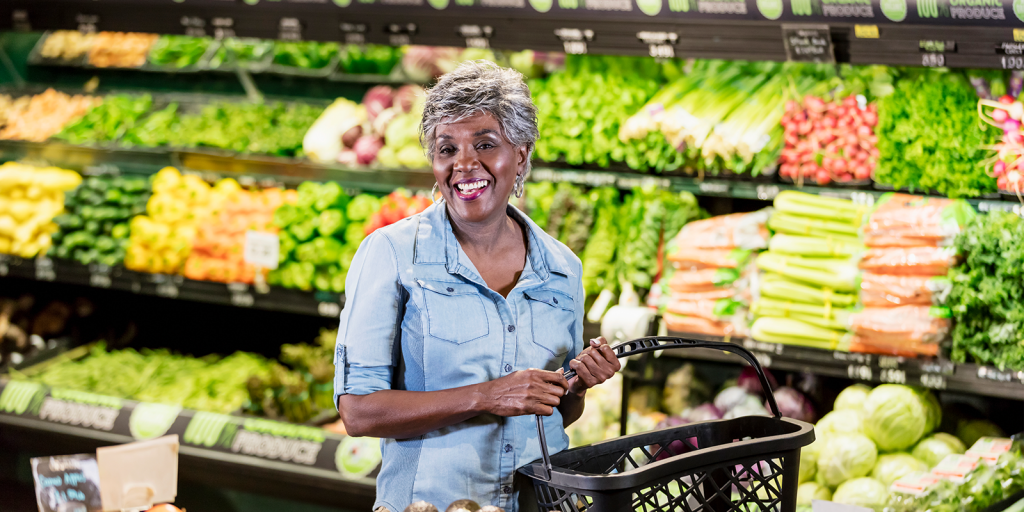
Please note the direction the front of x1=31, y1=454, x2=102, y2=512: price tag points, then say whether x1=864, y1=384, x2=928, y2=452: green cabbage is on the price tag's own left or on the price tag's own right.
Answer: on the price tag's own left

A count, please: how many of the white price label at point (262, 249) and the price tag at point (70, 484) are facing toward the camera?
2

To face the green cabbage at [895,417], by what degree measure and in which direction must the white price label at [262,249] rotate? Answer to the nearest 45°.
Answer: approximately 45° to its left

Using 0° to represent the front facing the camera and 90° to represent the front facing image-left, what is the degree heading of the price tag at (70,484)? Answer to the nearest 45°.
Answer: approximately 0°

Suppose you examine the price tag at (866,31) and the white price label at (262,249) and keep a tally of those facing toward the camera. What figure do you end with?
2

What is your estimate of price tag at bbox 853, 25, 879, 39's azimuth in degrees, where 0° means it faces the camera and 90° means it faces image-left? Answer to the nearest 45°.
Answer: approximately 0°

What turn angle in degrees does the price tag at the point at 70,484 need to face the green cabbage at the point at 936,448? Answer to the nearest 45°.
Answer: approximately 90° to its left

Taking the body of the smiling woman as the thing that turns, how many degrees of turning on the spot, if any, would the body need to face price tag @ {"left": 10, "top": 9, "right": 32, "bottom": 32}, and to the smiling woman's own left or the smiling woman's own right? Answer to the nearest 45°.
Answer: approximately 180°
